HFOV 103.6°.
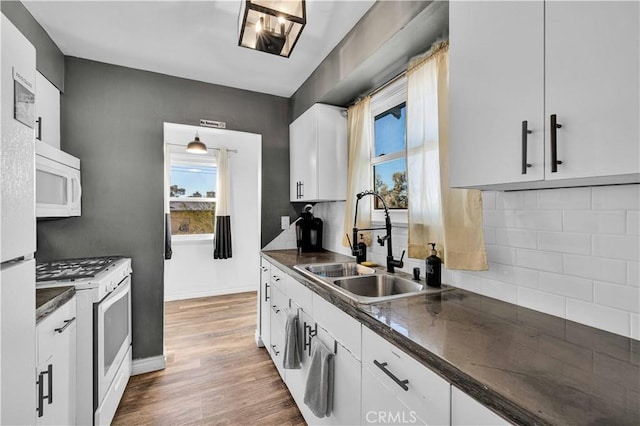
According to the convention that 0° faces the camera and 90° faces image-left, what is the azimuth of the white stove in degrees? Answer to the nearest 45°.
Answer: approximately 270°

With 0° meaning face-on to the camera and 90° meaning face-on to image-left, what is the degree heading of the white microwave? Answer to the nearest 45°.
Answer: approximately 315°

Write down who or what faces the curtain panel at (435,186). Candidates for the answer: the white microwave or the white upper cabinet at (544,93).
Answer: the white microwave

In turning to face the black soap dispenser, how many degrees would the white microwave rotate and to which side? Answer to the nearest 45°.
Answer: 0° — it already faces it

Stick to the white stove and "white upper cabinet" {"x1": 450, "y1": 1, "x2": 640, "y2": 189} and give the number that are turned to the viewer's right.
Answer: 1

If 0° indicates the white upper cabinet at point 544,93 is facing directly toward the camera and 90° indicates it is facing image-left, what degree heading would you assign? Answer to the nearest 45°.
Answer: approximately 45°

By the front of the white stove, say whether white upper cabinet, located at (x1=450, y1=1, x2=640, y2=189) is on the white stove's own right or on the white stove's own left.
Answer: on the white stove's own right

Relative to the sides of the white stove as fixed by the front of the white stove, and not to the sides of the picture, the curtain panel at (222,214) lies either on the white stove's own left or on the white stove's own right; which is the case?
on the white stove's own left

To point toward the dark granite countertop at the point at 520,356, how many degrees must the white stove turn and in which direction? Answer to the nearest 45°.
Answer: approximately 45° to its right

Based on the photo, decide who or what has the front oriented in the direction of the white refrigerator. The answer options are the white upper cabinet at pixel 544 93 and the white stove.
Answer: the white upper cabinet

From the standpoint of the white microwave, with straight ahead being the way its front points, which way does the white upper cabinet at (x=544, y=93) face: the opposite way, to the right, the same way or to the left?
the opposite way
